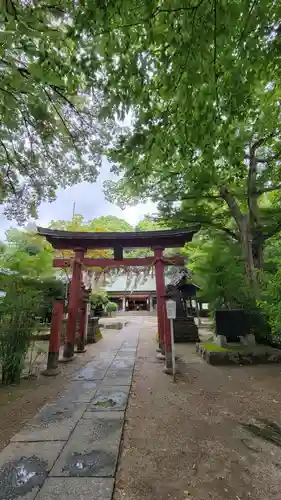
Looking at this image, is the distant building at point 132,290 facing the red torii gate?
yes

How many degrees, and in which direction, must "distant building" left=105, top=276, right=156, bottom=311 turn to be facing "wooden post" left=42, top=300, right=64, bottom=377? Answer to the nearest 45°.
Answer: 0° — it already faces it

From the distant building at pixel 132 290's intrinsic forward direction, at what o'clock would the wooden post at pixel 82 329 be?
The wooden post is roughly at 12 o'clock from the distant building.

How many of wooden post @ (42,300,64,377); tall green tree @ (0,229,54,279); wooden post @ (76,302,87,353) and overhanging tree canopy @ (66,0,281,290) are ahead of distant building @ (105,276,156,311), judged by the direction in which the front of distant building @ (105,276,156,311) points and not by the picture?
4

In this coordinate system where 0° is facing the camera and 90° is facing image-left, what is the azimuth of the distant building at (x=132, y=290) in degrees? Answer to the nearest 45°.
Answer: approximately 0°

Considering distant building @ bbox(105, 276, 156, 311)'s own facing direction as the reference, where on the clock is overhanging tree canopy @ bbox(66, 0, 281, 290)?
The overhanging tree canopy is roughly at 12 o'clock from the distant building.
